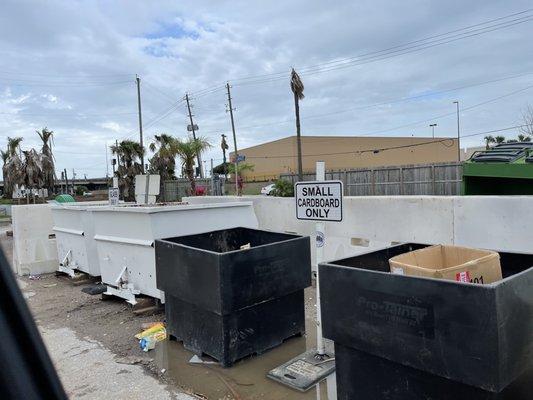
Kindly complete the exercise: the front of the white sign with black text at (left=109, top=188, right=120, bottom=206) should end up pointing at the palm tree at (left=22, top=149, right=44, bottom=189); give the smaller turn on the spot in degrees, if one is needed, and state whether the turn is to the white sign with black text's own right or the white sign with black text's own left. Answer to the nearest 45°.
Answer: approximately 180°

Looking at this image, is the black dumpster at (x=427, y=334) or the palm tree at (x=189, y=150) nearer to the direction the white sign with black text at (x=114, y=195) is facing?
the black dumpster

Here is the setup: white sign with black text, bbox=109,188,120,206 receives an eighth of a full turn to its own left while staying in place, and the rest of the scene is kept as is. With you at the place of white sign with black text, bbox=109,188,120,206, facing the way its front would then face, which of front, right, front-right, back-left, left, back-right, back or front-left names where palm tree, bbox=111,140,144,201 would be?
back-left

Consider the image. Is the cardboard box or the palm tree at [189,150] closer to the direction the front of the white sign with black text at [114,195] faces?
the cardboard box

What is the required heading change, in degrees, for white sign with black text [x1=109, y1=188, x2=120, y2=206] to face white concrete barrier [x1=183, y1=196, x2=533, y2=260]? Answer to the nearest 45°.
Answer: approximately 45° to its left

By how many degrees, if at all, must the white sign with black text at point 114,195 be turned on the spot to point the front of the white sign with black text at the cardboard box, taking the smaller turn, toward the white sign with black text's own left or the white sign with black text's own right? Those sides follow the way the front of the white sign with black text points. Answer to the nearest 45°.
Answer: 0° — it already faces it

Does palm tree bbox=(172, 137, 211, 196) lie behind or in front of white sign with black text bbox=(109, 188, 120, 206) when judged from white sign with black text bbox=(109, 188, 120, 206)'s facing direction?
behind

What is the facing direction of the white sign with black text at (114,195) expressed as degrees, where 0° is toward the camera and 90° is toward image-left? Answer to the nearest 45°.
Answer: approximately 0°

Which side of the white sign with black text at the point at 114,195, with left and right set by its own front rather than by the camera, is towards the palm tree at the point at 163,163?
back

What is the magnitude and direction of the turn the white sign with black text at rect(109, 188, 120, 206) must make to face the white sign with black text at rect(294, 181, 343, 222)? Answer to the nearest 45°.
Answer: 0° — it already faces it
